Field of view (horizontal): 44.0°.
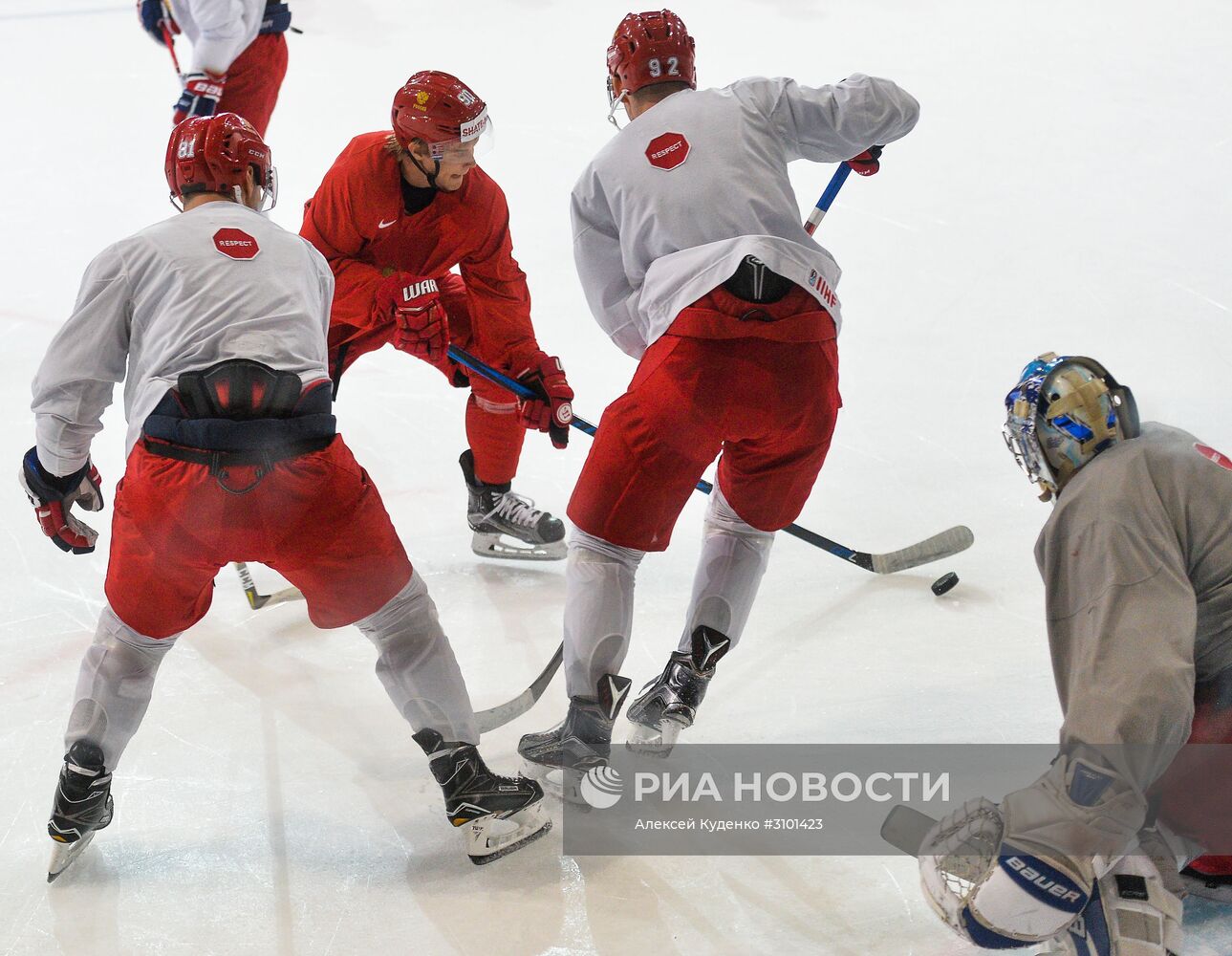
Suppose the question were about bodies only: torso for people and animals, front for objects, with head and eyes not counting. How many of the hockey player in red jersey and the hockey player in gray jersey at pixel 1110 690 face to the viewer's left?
1

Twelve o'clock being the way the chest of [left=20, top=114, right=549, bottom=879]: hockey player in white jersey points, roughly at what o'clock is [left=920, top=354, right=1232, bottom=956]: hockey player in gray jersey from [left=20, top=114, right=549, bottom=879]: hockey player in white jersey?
[left=920, top=354, right=1232, bottom=956]: hockey player in gray jersey is roughly at 4 o'clock from [left=20, top=114, right=549, bottom=879]: hockey player in white jersey.

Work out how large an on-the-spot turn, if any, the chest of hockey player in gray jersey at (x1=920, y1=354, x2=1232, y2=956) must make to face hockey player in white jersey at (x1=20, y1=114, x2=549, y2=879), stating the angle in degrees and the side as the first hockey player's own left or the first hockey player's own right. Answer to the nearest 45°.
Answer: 0° — they already face them

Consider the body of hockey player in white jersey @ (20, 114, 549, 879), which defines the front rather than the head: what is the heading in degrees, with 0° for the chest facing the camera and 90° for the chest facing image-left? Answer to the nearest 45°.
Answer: approximately 180°

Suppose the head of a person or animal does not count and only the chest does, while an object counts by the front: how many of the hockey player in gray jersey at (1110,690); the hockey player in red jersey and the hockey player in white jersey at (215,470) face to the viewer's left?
1

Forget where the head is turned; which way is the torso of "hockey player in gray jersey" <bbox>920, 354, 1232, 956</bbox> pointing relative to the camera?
to the viewer's left

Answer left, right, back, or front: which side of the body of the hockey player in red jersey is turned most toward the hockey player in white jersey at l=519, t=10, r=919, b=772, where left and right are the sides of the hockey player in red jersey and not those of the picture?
front

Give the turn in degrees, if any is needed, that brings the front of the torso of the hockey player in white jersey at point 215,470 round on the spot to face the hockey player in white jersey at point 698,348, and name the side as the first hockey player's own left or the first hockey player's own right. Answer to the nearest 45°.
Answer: approximately 90° to the first hockey player's own right

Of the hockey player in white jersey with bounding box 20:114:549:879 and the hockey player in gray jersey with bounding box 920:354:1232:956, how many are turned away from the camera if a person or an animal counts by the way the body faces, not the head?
1

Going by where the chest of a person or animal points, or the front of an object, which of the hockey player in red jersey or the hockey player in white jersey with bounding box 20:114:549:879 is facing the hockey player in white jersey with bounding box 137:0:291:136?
the hockey player in white jersey with bounding box 20:114:549:879

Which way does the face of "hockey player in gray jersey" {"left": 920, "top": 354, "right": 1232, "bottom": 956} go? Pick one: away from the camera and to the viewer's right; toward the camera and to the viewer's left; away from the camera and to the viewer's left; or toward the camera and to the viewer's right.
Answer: away from the camera and to the viewer's left

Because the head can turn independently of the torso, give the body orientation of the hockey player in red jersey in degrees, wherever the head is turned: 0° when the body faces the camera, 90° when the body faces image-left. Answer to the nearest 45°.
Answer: approximately 315°

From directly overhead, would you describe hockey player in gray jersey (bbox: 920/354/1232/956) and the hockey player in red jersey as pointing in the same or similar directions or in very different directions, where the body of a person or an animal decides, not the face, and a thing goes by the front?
very different directions

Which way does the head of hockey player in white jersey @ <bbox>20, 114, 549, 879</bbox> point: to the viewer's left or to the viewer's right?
to the viewer's right
